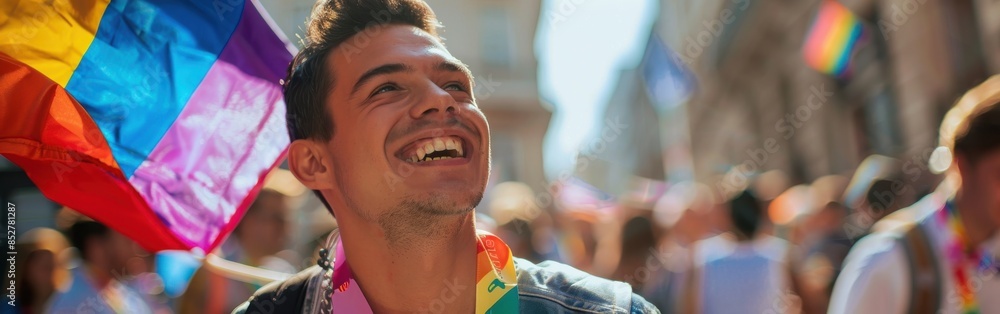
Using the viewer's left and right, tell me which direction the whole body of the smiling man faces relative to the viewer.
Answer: facing the viewer and to the right of the viewer

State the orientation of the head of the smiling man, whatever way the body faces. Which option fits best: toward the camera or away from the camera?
toward the camera

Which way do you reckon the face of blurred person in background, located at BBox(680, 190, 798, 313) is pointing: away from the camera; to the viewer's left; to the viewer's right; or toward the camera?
away from the camera

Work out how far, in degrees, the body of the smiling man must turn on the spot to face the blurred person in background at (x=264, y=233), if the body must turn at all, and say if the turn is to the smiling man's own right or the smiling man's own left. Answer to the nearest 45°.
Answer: approximately 180°

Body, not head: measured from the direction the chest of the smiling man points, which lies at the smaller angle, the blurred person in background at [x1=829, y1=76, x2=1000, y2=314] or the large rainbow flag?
the large rainbow flag

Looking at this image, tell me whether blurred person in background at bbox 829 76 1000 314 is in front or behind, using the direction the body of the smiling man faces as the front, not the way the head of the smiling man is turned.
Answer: behind
